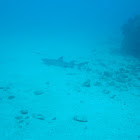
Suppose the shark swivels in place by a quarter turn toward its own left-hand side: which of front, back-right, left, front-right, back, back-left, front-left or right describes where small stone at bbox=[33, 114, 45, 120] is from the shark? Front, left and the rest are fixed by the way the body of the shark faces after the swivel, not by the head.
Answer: front

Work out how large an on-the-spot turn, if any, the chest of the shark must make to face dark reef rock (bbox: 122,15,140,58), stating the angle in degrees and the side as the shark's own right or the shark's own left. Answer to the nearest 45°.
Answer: approximately 135° to the shark's own right

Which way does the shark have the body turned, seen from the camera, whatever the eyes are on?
to the viewer's left

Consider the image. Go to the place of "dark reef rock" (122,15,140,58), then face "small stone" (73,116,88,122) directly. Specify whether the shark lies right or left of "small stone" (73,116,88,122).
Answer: right

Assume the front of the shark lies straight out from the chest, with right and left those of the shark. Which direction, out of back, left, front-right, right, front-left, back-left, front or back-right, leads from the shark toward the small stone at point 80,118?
left
